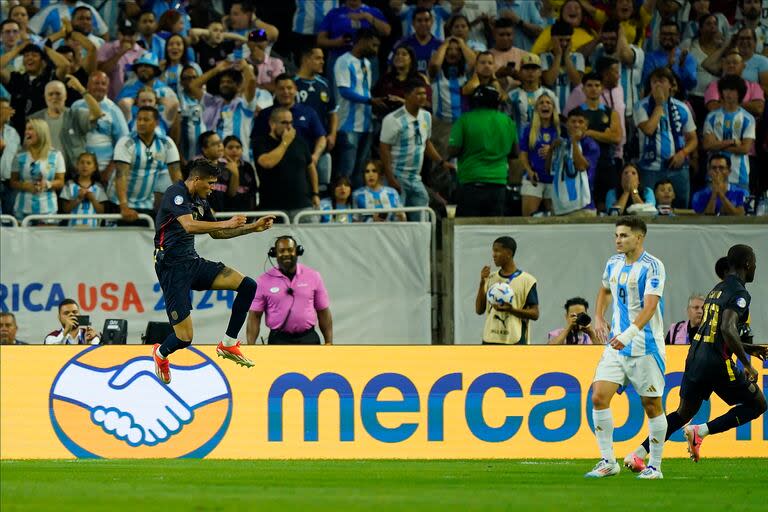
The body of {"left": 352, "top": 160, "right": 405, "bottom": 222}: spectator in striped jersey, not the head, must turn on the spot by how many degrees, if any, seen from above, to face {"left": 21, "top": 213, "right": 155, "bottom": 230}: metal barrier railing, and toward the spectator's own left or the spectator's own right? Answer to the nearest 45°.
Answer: approximately 90° to the spectator's own right

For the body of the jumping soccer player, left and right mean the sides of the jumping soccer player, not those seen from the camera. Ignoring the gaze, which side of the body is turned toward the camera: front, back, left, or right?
right

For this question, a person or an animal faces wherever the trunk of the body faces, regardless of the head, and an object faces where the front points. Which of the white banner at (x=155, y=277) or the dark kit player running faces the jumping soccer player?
the white banner

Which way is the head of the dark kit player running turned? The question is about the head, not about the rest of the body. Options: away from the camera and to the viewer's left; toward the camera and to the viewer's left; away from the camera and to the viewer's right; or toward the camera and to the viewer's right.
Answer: away from the camera and to the viewer's right

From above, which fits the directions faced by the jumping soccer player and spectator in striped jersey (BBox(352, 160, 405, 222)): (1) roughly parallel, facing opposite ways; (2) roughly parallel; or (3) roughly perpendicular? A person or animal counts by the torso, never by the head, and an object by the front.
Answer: roughly perpendicular

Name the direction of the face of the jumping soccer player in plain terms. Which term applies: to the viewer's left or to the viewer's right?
to the viewer's right

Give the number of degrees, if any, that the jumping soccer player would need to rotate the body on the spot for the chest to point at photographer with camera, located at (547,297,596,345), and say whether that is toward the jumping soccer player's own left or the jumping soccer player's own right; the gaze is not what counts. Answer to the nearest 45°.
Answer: approximately 45° to the jumping soccer player's own left

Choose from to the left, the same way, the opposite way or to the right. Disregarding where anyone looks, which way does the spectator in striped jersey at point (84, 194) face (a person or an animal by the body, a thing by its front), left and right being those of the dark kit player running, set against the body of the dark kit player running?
to the right
